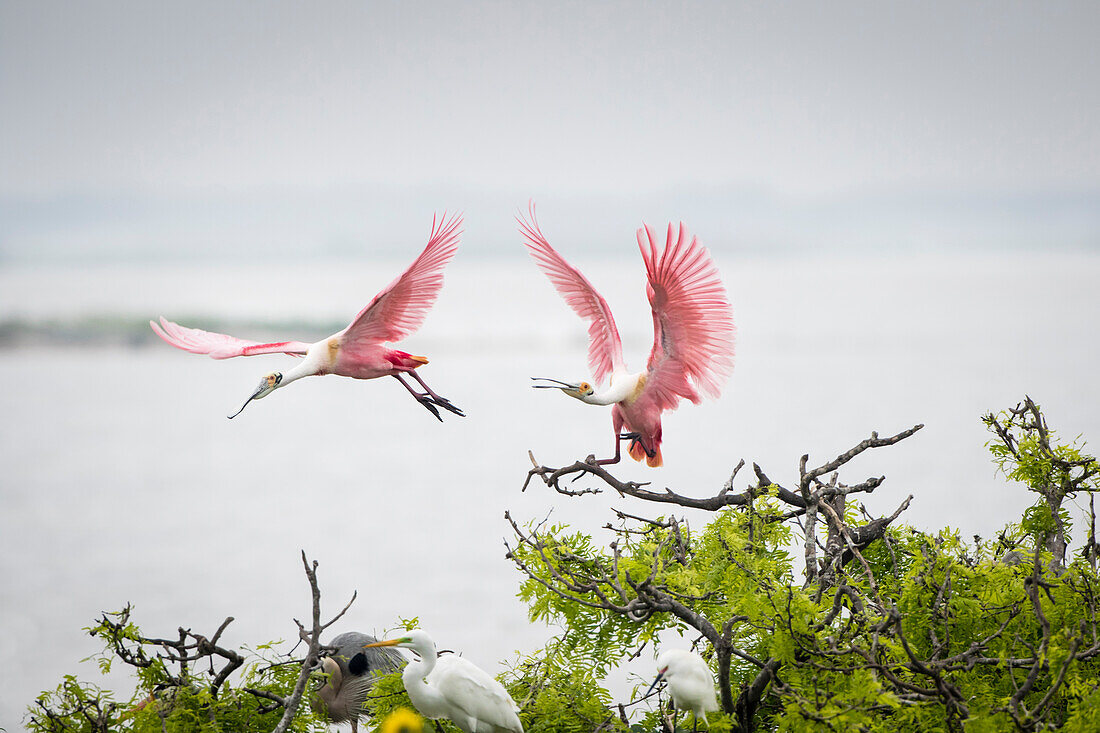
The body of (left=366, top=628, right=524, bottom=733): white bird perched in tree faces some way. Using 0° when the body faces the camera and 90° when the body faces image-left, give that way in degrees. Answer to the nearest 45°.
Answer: approximately 90°

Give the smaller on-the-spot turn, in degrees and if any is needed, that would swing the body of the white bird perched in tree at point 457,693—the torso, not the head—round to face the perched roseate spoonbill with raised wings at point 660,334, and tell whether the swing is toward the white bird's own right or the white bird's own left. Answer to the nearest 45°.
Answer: approximately 135° to the white bird's own right
